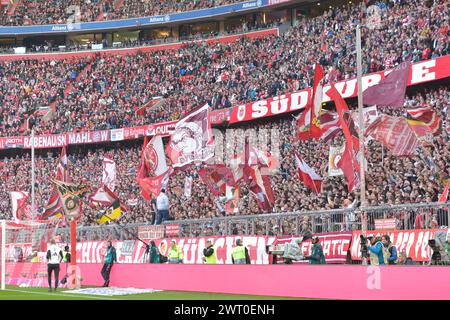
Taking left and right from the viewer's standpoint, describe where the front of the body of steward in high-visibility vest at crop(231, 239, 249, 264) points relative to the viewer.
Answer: facing away from the viewer

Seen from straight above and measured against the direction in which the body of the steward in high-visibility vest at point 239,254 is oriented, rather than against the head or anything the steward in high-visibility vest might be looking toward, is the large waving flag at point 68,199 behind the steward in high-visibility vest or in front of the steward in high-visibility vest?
in front

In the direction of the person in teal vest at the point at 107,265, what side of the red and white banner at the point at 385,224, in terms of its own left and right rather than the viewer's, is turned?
right

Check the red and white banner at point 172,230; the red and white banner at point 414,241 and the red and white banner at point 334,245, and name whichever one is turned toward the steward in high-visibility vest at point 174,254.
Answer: the red and white banner at point 172,230

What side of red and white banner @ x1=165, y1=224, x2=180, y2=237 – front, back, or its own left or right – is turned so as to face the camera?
front

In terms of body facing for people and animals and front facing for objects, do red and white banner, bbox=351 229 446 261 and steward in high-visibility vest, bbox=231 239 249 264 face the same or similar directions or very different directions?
very different directions

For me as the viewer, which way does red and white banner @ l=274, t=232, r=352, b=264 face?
facing the viewer

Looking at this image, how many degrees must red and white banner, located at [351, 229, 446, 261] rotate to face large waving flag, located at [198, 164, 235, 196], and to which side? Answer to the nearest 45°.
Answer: approximately 135° to its right

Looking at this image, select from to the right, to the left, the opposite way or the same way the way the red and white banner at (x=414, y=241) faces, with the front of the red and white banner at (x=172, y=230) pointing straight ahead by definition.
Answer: the same way

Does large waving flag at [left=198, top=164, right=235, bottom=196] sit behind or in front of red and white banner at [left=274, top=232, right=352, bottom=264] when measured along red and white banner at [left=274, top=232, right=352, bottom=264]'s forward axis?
behind

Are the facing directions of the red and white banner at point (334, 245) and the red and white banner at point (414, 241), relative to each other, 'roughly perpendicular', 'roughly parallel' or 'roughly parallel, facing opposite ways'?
roughly parallel

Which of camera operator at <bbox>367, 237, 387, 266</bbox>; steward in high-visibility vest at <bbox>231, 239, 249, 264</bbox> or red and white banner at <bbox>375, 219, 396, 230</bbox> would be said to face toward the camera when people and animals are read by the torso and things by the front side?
the red and white banner

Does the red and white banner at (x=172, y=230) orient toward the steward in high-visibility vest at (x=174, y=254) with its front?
yes

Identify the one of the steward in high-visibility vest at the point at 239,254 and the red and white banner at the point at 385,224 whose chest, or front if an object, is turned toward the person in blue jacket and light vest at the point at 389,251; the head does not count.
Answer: the red and white banner
